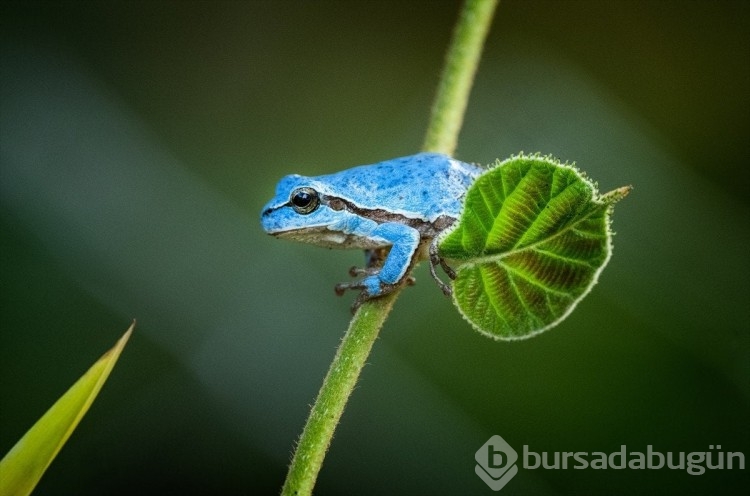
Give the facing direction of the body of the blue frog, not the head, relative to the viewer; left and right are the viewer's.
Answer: facing to the left of the viewer
